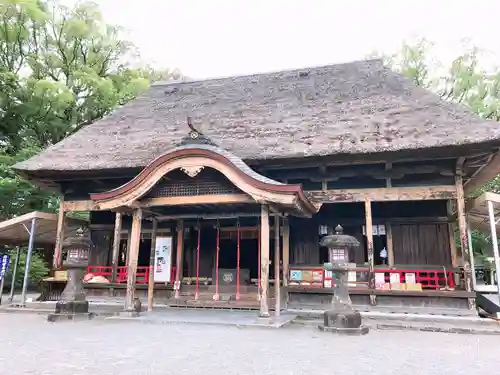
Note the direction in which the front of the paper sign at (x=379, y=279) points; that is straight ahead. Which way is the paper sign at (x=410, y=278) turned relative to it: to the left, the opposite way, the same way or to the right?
the same way

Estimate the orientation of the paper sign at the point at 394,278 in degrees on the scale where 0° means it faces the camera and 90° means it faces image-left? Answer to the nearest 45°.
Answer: approximately 0°

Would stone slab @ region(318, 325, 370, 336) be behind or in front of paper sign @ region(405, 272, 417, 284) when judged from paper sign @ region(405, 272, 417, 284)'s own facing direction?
in front

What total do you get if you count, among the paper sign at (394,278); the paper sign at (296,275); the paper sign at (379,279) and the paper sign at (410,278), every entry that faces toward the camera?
4

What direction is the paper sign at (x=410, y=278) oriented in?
toward the camera

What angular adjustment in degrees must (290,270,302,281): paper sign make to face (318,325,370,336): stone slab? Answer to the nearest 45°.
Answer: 0° — it already faces it

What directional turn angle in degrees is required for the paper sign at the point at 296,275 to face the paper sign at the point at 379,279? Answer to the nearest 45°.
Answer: approximately 90° to its left

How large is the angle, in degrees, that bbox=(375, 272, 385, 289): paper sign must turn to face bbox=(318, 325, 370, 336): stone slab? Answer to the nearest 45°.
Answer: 0° — it already faces it

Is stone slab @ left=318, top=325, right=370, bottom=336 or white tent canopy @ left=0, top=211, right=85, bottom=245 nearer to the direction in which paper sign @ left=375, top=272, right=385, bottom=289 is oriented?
the stone slab

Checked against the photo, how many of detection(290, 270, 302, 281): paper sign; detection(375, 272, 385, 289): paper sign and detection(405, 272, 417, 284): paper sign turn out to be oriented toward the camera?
3

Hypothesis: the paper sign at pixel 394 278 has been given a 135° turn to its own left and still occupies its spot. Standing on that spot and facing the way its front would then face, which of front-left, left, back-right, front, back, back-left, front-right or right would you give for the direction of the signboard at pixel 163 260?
back-left

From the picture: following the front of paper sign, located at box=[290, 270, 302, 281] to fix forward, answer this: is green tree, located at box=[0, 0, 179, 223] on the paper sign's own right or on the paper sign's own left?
on the paper sign's own right

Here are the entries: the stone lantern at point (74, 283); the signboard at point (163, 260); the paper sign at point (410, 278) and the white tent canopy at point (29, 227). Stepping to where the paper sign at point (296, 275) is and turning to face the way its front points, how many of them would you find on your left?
1
